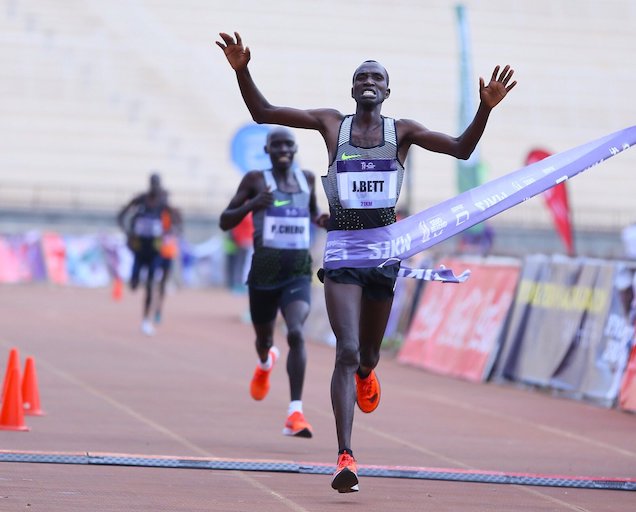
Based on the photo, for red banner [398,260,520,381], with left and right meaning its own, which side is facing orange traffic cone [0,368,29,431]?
front

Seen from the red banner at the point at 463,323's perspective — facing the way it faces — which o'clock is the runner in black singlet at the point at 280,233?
The runner in black singlet is roughly at 11 o'clock from the red banner.

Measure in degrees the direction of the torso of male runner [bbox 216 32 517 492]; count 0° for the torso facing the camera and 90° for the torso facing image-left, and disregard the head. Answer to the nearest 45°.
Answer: approximately 0°

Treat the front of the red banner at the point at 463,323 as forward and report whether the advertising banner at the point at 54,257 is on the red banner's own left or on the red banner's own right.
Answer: on the red banner's own right

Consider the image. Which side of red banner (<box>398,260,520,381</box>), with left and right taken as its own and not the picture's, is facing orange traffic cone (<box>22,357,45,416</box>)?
front

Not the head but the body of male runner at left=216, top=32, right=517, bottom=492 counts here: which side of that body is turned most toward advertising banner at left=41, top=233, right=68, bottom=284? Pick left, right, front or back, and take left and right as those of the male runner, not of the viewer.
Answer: back

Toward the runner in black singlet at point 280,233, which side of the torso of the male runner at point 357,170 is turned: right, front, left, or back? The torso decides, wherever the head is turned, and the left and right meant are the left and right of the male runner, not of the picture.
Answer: back

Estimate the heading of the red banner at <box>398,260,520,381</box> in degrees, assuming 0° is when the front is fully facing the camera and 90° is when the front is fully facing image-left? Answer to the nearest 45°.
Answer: approximately 45°

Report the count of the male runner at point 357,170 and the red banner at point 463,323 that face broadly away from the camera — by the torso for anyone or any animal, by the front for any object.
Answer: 0

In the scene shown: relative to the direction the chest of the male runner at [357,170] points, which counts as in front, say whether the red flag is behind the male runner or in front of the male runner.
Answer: behind
